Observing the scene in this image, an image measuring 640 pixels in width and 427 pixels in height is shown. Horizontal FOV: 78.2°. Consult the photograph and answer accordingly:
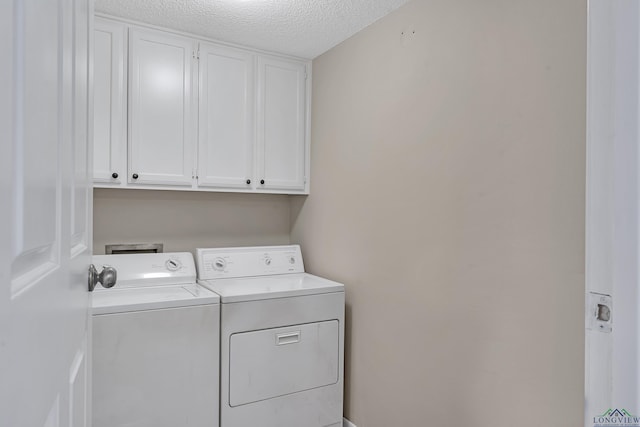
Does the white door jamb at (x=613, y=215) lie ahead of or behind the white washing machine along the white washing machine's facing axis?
ahead

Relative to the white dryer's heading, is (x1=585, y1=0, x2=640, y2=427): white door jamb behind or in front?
in front

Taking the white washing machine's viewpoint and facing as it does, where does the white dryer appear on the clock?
The white dryer is roughly at 9 o'clock from the white washing machine.

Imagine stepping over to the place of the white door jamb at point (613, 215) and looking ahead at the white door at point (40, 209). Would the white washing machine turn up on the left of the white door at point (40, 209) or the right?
right

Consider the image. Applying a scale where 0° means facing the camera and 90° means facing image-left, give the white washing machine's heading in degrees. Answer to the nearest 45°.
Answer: approximately 0°

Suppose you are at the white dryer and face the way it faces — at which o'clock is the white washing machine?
The white washing machine is roughly at 4 o'clock from the white dryer.

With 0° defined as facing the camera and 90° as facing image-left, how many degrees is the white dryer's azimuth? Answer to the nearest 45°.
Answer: approximately 315°

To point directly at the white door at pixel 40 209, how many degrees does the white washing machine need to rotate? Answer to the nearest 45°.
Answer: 0° — it already faces it

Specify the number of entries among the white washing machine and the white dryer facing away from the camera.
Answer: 0

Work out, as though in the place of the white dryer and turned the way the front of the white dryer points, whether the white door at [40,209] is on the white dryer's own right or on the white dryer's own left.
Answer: on the white dryer's own right

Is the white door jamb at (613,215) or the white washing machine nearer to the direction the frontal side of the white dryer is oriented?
the white door jamb
